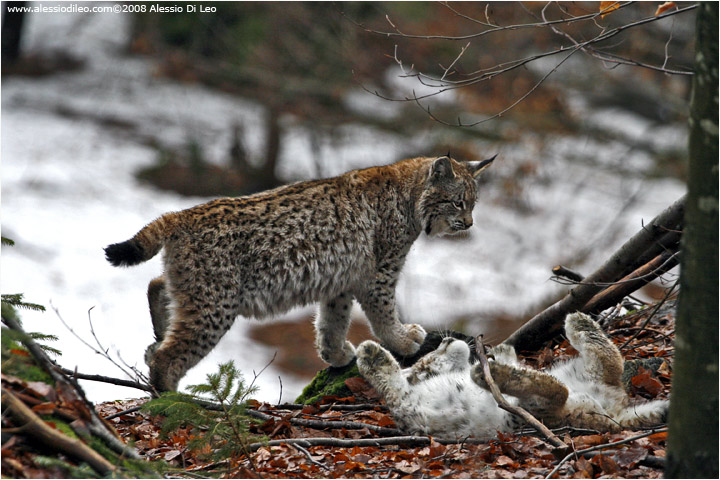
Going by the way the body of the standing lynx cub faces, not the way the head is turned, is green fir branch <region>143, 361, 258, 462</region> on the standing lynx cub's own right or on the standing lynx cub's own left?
on the standing lynx cub's own right

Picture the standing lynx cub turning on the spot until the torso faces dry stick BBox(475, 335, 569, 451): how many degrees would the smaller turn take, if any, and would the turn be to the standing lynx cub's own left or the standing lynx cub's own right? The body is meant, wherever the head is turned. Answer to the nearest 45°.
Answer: approximately 45° to the standing lynx cub's own right

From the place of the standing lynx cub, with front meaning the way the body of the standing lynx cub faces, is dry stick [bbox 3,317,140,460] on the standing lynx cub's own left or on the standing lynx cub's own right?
on the standing lynx cub's own right

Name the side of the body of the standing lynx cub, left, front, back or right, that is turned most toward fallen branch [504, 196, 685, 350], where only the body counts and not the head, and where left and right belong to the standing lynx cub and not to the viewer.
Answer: front

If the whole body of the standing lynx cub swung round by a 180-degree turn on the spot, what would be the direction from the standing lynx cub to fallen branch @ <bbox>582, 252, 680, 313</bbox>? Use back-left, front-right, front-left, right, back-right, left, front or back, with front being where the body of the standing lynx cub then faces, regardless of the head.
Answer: back

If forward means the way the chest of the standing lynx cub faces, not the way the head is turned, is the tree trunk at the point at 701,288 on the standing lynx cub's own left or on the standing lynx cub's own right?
on the standing lynx cub's own right

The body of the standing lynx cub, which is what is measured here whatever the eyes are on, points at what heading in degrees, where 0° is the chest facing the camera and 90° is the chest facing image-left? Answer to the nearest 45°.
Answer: approximately 270°

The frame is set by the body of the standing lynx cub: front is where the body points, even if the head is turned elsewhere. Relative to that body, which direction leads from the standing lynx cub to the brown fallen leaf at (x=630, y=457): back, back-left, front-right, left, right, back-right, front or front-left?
front-right

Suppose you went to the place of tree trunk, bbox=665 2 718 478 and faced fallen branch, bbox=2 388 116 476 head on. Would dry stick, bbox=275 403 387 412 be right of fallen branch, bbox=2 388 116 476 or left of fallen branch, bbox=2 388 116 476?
right
